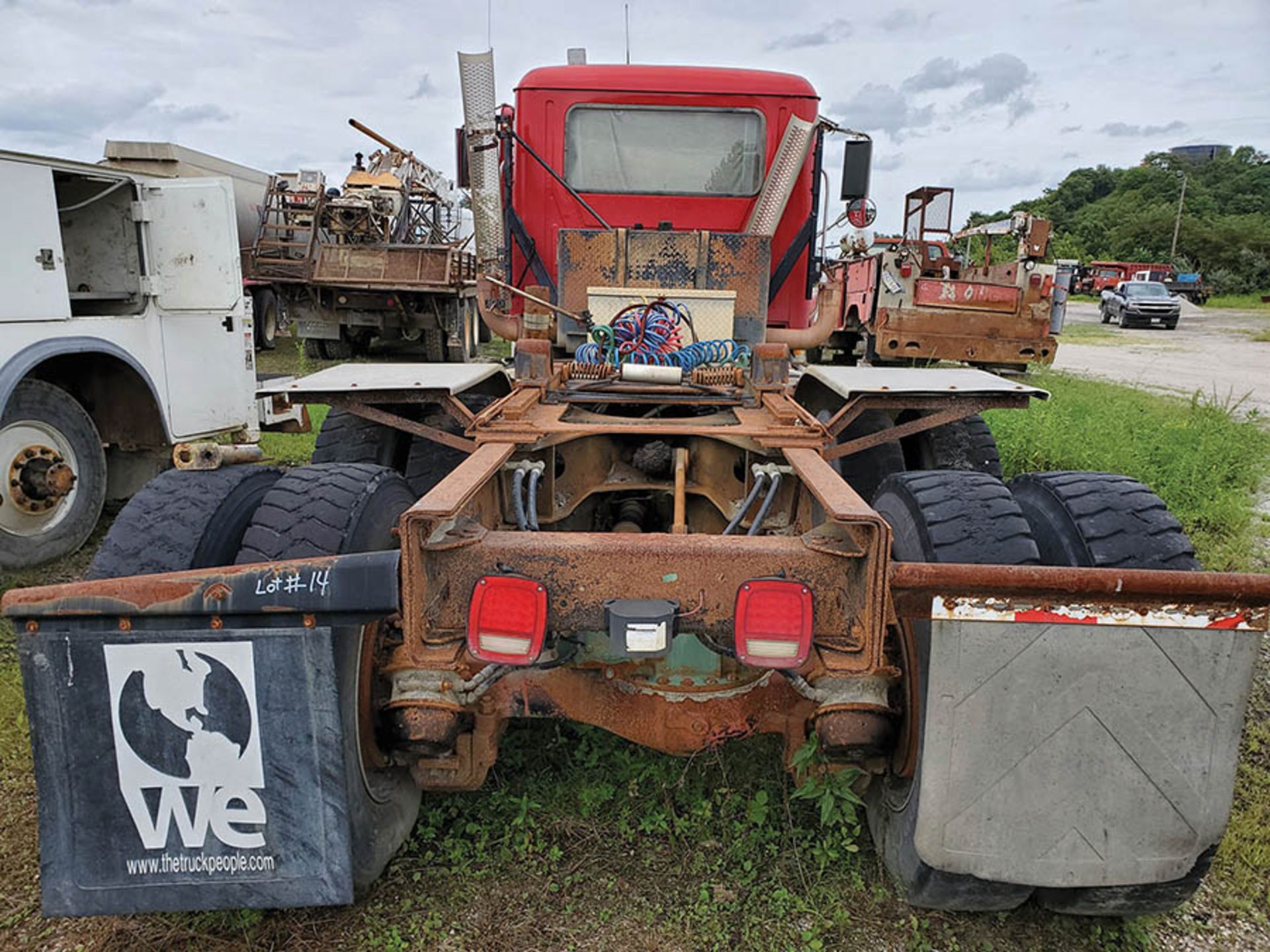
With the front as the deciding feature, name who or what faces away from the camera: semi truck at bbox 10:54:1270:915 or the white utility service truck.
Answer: the semi truck

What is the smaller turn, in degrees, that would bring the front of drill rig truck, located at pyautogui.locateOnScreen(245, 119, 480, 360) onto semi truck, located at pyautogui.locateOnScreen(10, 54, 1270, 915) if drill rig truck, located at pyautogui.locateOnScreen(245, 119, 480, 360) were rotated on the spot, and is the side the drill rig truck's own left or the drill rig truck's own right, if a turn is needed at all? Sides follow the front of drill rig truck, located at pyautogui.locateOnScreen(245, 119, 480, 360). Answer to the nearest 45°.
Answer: approximately 180°

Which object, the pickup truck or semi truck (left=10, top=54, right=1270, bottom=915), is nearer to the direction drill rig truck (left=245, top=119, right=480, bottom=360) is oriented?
the pickup truck

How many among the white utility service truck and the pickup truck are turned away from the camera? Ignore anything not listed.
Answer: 0

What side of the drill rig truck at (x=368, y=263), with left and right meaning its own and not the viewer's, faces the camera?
back

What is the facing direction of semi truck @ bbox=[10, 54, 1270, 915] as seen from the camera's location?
facing away from the viewer

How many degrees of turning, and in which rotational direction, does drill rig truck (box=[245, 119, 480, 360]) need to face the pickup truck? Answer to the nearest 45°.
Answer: approximately 90° to its right

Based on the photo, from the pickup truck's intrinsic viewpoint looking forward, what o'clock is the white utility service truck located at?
The white utility service truck is roughly at 2 o'clock from the pickup truck.

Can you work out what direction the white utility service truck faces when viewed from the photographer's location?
facing the viewer and to the left of the viewer

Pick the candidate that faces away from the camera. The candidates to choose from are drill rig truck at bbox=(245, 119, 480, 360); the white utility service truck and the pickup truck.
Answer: the drill rig truck

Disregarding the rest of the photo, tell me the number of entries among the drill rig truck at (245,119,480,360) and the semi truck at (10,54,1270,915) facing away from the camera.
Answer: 2

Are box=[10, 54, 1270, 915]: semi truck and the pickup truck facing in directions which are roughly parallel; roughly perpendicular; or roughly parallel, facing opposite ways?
roughly parallel, facing opposite ways
